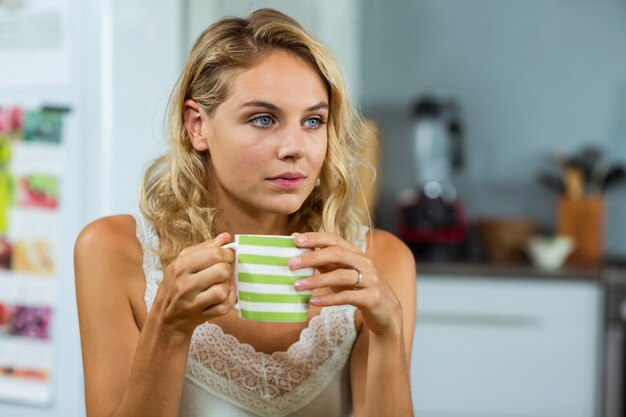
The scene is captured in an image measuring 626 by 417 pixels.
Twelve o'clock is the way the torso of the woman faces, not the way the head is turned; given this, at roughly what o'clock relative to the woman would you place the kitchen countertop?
The kitchen countertop is roughly at 7 o'clock from the woman.

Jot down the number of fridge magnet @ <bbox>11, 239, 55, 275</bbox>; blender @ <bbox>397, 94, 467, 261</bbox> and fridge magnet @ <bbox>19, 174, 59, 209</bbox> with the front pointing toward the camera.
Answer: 3

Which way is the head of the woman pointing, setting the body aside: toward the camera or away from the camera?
toward the camera

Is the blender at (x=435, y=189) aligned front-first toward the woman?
yes

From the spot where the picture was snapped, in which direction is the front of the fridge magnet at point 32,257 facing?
facing the viewer

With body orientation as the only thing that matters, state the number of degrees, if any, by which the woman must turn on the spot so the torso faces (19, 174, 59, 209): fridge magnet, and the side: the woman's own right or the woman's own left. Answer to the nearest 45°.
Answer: approximately 135° to the woman's own right

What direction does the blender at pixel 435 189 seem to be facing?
toward the camera

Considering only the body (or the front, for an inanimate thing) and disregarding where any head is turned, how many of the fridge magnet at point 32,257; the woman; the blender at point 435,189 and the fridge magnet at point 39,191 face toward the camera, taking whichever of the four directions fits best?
4

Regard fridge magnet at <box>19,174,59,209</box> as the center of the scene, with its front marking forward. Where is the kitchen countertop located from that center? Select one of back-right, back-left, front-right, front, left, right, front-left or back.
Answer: left

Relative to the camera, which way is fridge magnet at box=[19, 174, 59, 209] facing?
toward the camera
